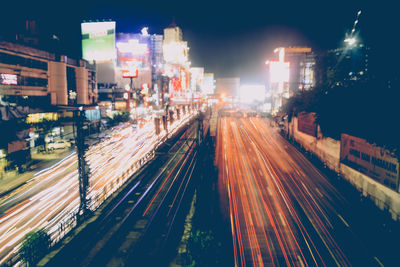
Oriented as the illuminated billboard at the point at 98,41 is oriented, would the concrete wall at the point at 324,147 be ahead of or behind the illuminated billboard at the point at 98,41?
ahead

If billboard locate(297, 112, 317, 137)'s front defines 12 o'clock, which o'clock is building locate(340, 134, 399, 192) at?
building locate(340, 134, 399, 192) is roughly at 10 o'clock from billboard locate(297, 112, 317, 137).

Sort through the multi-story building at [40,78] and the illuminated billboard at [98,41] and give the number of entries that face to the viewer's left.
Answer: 0

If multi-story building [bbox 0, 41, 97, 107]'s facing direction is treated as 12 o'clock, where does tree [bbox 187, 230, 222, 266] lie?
The tree is roughly at 1 o'clock from the multi-story building.

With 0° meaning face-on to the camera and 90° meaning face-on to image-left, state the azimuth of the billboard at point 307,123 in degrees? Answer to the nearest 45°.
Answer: approximately 45°

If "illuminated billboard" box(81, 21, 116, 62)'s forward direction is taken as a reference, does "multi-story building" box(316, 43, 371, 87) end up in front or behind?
in front

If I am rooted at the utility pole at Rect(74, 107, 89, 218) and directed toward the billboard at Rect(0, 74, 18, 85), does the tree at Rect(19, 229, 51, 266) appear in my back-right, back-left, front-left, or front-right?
back-left

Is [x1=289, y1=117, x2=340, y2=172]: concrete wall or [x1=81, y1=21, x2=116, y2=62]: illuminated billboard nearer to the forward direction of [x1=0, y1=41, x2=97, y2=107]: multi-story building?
the concrete wall

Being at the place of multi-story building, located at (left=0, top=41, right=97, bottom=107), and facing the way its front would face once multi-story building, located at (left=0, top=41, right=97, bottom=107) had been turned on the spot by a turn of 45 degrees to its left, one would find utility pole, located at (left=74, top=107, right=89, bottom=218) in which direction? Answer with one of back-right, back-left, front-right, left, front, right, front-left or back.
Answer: right

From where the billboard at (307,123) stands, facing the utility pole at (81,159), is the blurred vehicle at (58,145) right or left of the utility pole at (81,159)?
right

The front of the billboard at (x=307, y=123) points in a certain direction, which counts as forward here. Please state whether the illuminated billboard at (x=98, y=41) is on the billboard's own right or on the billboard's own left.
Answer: on the billboard's own right
